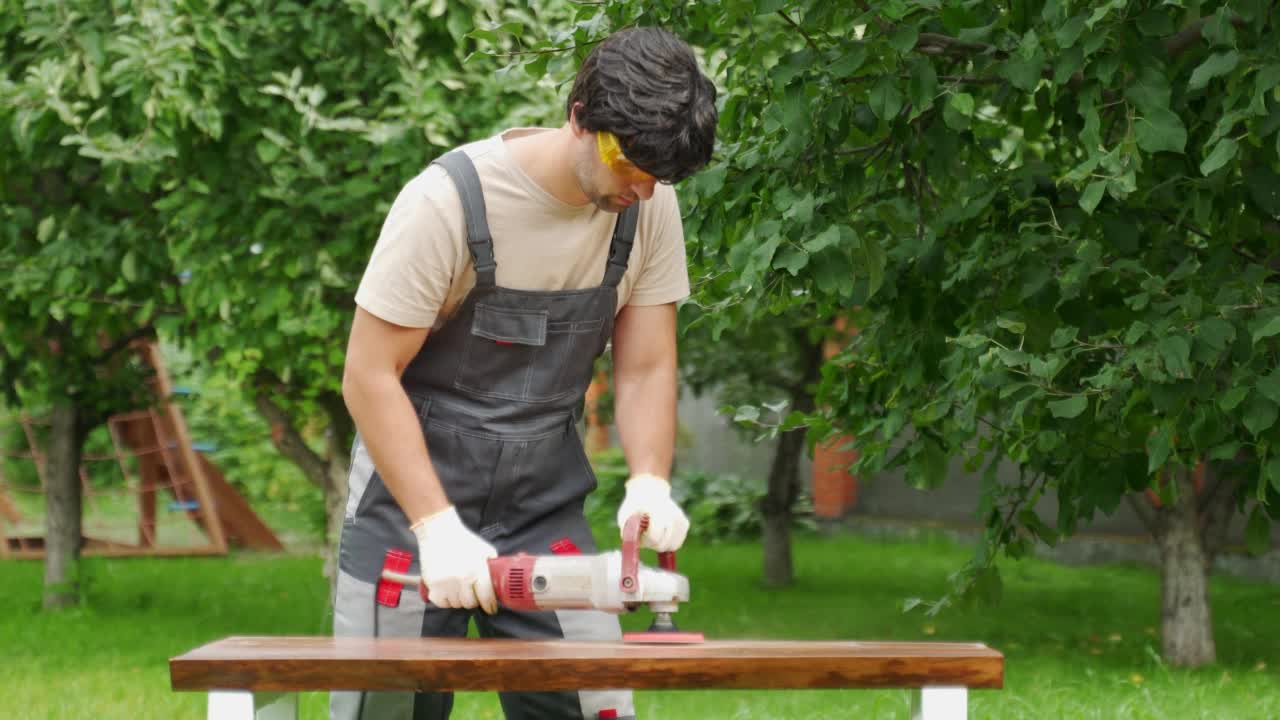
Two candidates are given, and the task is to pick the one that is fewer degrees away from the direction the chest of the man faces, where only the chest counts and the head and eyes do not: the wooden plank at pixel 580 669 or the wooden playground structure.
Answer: the wooden plank

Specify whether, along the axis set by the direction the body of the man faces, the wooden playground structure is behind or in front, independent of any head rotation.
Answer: behind

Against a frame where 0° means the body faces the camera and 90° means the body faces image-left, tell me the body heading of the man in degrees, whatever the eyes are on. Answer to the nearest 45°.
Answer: approximately 315°

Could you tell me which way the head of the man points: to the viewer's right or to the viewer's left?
to the viewer's right

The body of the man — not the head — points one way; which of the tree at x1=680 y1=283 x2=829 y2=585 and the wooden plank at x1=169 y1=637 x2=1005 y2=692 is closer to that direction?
the wooden plank

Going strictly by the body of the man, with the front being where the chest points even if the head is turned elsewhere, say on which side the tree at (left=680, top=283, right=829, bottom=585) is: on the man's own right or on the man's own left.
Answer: on the man's own left

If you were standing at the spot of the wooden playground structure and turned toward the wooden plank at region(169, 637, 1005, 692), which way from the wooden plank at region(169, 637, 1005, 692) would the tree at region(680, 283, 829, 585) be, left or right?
left
